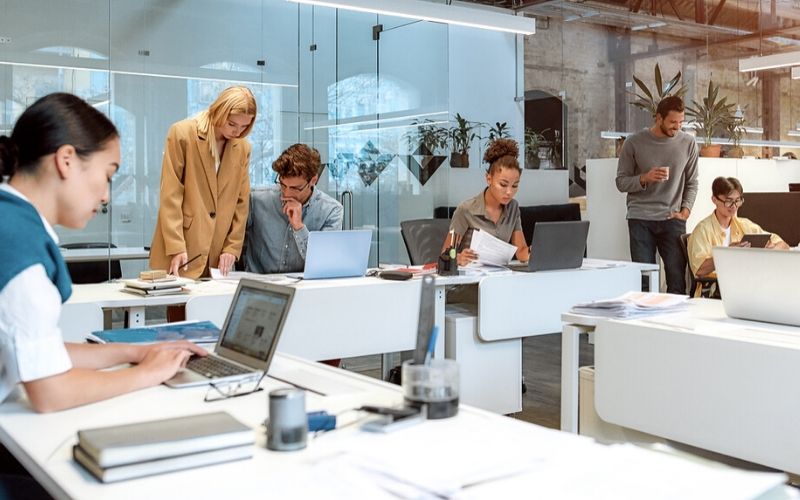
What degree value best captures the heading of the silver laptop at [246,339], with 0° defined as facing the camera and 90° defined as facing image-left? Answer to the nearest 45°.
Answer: approximately 45°

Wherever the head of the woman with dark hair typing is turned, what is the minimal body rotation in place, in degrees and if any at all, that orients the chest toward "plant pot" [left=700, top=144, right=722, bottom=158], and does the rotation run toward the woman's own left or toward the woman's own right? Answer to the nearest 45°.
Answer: approximately 45° to the woman's own left

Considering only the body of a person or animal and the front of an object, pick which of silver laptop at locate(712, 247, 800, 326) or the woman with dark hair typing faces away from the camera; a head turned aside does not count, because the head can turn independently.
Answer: the silver laptop

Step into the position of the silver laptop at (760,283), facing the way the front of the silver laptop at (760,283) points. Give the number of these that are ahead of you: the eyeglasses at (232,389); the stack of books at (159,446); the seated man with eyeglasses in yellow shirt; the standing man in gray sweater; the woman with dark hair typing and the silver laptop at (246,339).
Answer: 2

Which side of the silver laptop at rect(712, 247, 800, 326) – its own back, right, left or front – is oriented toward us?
back

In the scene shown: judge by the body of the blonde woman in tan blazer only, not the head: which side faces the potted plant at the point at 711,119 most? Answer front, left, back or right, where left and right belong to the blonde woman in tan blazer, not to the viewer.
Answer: left

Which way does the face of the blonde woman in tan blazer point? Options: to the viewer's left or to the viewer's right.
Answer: to the viewer's right

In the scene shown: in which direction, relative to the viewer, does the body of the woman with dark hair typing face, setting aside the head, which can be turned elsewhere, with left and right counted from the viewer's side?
facing to the right of the viewer

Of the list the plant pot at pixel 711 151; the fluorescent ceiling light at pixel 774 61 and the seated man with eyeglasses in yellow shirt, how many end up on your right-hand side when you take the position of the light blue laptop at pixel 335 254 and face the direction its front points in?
3
